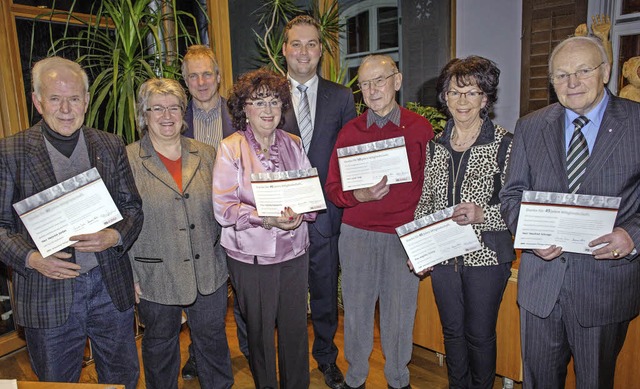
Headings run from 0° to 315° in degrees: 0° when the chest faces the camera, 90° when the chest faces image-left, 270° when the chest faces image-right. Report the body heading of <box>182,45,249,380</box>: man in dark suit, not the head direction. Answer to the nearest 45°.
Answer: approximately 0°

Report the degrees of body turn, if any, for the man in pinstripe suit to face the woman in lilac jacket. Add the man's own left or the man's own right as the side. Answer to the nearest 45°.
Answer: approximately 90° to the man's own right

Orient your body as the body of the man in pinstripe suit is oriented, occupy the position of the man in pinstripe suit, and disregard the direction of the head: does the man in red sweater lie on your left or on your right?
on your right

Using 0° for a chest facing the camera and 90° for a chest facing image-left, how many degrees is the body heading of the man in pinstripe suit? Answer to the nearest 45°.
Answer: approximately 0°

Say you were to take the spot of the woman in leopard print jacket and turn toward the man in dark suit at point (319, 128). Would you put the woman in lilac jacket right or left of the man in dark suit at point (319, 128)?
left

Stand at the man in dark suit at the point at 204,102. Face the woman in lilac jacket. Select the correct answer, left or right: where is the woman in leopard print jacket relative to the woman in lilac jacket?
left

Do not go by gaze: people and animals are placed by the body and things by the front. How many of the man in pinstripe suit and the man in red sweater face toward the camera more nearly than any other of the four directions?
2

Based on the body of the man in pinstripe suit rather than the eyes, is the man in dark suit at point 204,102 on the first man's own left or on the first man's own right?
on the first man's own right

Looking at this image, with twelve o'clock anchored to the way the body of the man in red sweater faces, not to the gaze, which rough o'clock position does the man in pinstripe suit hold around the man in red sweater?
The man in pinstripe suit is roughly at 10 o'clock from the man in red sweater.

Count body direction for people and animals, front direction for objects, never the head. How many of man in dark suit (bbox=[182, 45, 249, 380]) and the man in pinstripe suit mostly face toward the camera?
2

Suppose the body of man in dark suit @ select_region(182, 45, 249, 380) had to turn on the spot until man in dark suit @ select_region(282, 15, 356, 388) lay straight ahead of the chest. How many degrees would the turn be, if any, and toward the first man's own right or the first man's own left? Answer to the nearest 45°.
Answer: approximately 45° to the first man's own left
